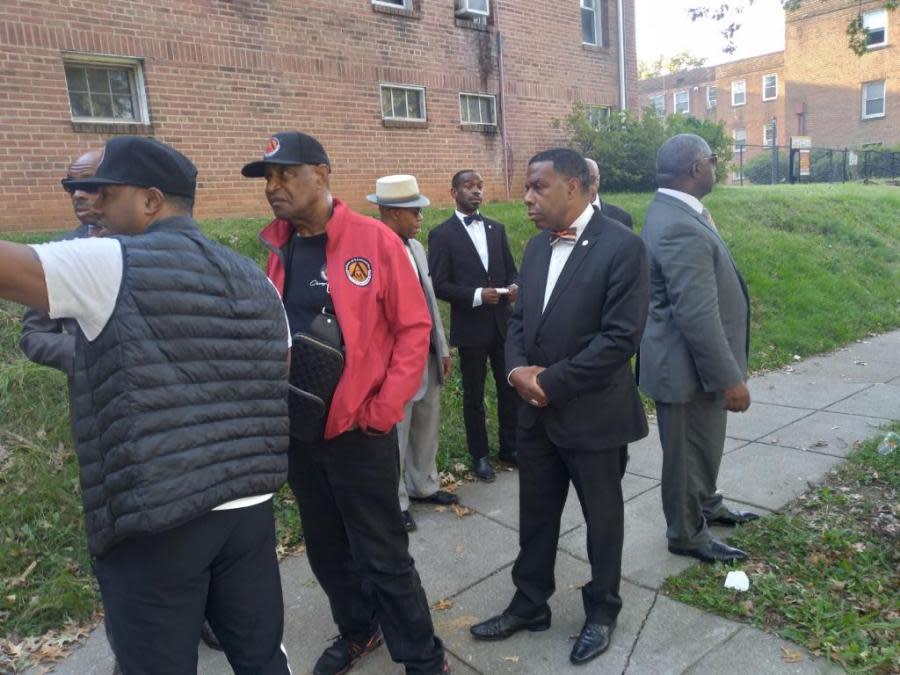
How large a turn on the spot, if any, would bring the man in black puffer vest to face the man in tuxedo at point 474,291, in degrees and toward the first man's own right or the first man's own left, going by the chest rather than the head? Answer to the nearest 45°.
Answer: approximately 90° to the first man's own right

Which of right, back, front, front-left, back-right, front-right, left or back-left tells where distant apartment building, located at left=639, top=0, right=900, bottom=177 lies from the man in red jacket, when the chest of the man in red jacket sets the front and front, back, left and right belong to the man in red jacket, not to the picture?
back

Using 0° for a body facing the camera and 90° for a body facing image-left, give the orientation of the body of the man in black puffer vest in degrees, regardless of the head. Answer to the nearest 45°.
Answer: approximately 135°

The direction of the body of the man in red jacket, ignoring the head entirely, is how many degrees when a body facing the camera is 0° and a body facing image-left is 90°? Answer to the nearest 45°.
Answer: approximately 45°

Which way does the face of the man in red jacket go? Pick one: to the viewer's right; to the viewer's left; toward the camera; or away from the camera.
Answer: to the viewer's left

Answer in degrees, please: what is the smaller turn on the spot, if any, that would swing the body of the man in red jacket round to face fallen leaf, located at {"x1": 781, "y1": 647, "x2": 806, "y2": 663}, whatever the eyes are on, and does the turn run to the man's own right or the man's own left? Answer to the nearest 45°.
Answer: approximately 135° to the man's own left

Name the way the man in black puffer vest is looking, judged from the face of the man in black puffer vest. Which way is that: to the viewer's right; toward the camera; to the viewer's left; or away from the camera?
to the viewer's left

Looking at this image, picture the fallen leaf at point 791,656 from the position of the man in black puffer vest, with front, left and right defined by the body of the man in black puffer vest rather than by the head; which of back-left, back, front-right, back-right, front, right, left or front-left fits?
back-right

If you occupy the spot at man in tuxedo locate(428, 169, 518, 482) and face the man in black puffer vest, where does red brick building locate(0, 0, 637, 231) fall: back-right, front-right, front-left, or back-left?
back-right

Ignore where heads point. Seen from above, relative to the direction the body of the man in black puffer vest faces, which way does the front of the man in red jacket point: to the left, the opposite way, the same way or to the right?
to the left
